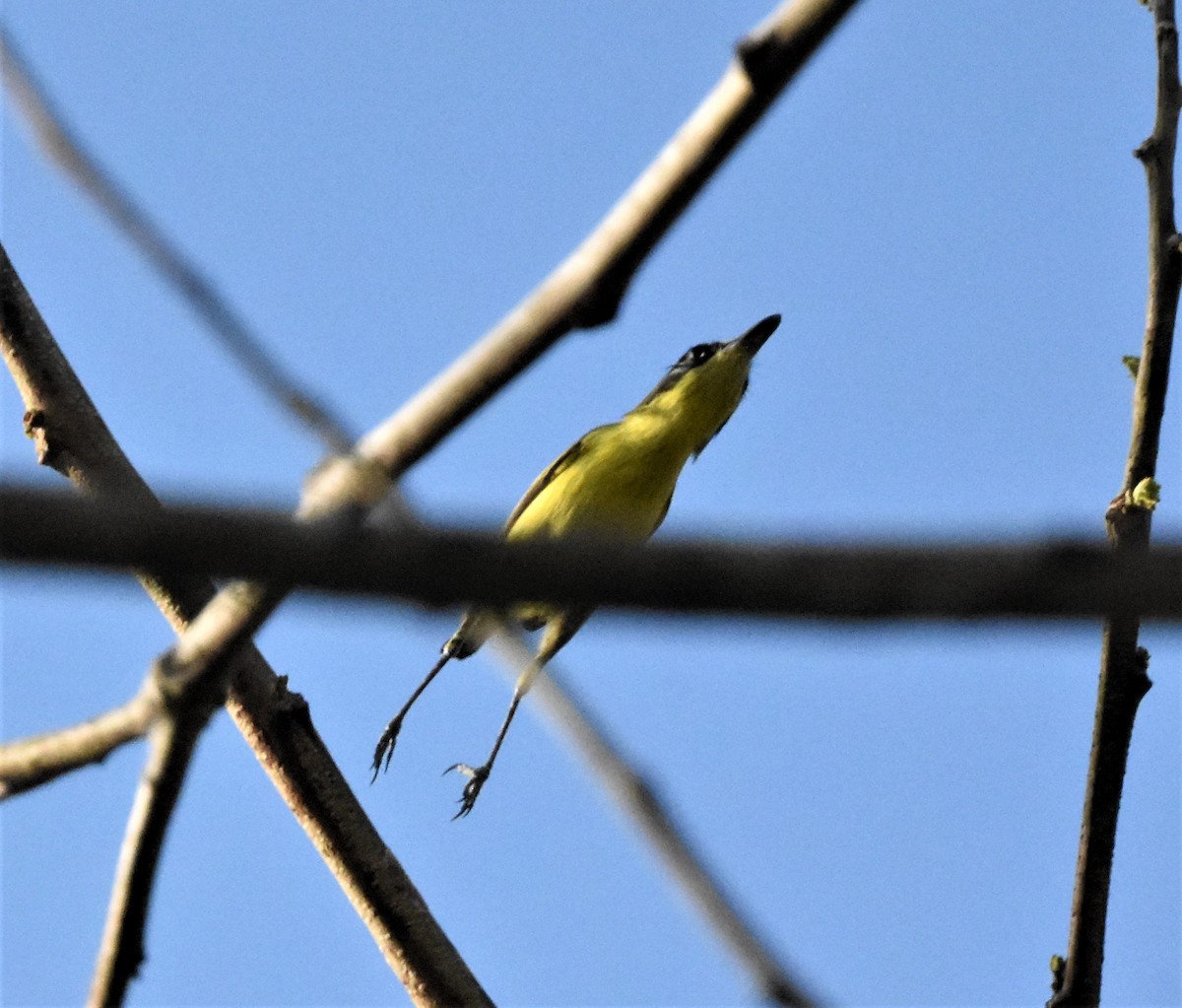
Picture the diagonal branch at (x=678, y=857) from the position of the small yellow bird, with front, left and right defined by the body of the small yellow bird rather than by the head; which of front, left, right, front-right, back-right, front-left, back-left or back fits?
right

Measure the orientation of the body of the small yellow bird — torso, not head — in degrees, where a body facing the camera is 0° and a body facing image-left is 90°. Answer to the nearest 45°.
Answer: approximately 270°
